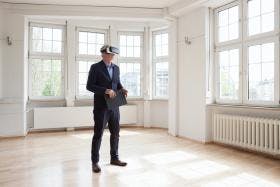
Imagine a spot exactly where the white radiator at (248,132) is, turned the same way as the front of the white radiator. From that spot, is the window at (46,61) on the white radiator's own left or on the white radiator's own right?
on the white radiator's own right

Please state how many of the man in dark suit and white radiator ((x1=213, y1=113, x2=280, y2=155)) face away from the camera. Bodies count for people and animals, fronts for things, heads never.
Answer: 0

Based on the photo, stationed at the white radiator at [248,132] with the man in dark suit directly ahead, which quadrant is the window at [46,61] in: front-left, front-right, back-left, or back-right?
front-right

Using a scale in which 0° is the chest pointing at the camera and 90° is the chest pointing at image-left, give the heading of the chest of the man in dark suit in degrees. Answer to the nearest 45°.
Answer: approximately 315°

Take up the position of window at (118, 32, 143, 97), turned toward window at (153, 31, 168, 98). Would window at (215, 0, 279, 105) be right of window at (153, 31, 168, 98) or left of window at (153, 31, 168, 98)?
right

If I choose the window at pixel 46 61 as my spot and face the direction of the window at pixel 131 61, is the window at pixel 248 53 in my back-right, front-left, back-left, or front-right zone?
front-right

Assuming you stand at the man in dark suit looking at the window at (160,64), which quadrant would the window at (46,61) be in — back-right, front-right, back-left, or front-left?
front-left

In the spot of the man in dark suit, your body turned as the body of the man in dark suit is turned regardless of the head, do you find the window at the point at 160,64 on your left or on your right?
on your left

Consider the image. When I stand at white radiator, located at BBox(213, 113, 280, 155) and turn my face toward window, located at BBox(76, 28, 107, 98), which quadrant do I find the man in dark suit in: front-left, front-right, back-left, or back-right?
front-left

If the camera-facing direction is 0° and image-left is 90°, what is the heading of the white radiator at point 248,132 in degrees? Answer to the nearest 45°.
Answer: approximately 45°
